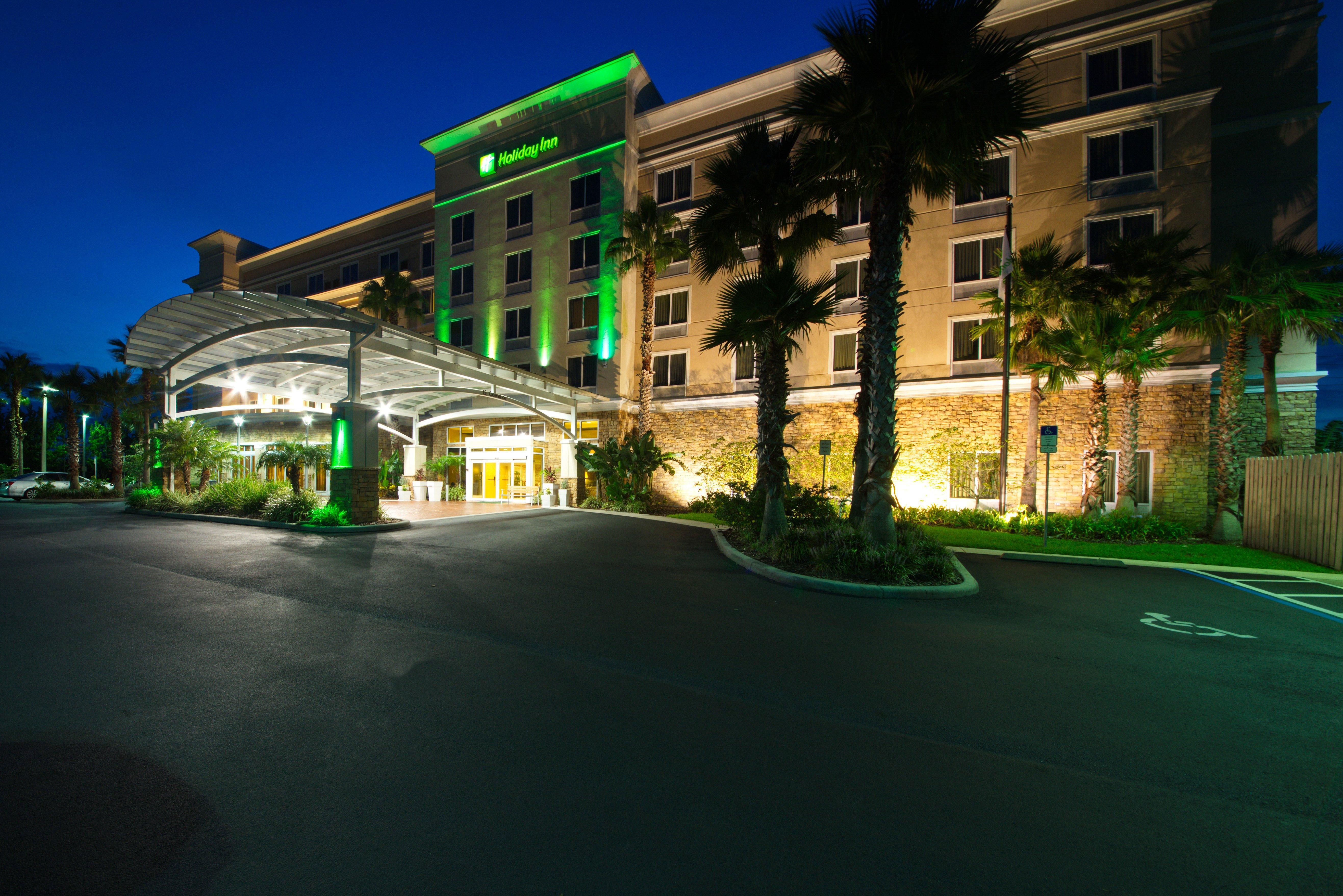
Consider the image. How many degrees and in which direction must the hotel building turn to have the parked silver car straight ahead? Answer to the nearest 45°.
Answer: approximately 45° to its right

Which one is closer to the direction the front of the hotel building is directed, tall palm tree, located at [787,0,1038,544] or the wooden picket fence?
the tall palm tree

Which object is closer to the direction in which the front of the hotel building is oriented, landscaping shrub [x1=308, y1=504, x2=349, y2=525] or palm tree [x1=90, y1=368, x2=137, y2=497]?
the landscaping shrub

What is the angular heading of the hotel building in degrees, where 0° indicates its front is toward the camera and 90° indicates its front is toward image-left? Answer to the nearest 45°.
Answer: approximately 45°

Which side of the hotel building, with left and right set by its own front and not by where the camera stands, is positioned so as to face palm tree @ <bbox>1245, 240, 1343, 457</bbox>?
left

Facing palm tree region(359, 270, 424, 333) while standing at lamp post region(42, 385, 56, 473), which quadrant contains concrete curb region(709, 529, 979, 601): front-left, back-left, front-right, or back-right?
front-right

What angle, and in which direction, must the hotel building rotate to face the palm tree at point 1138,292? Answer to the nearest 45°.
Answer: approximately 90° to its left

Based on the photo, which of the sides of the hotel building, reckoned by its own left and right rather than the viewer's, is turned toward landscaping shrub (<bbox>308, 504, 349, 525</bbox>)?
front

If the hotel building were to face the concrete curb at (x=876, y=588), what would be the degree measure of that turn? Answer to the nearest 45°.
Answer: approximately 45° to its left

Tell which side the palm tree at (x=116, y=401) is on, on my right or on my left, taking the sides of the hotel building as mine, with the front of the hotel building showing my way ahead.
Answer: on my right

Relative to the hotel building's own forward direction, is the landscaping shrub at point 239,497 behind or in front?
in front

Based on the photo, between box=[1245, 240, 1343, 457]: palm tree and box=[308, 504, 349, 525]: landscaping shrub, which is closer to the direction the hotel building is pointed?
the landscaping shrub

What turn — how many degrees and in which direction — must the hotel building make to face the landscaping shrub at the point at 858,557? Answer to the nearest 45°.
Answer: approximately 45° to its left

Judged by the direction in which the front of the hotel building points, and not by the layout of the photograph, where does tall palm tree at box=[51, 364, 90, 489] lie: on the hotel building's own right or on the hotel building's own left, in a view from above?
on the hotel building's own right

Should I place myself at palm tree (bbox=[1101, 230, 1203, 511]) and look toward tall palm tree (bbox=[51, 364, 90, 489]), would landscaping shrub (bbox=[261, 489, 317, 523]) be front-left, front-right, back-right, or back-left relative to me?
front-left
